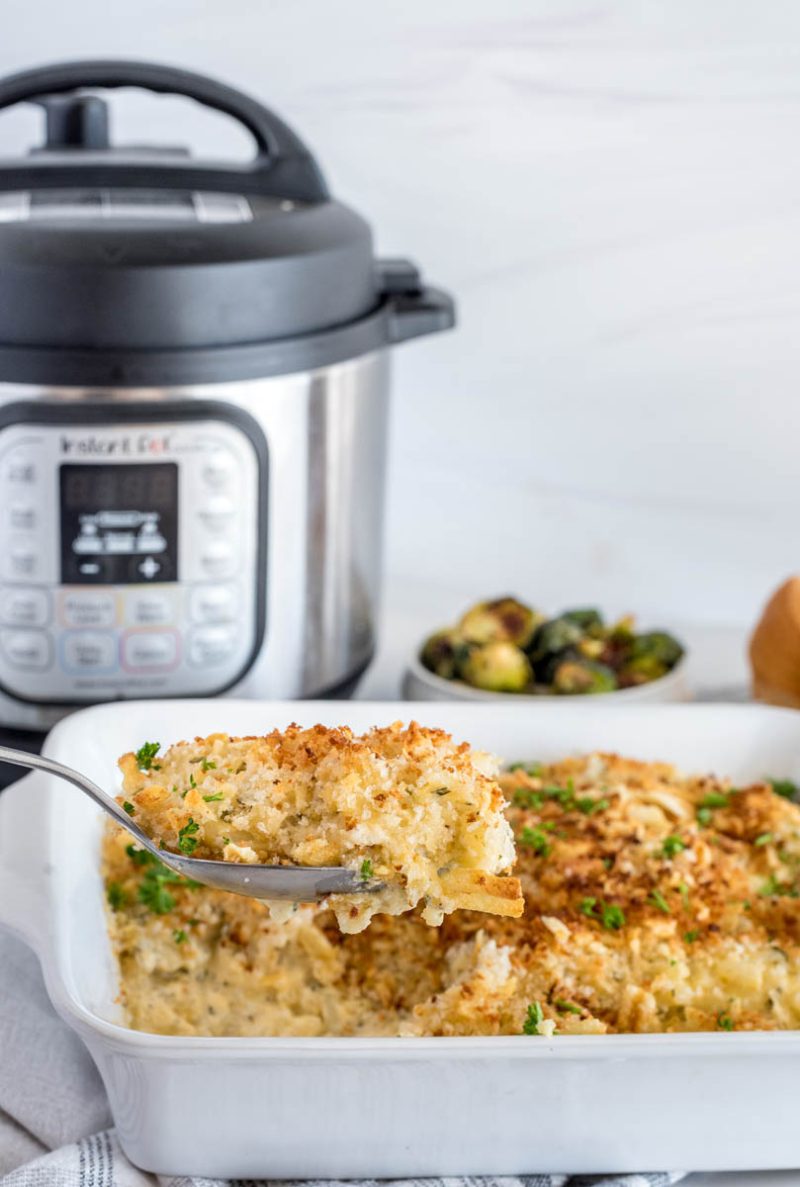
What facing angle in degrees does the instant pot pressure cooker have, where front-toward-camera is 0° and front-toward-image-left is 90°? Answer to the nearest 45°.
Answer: approximately 0°
